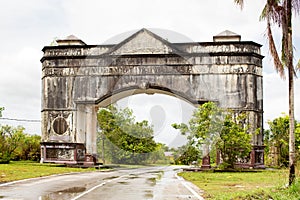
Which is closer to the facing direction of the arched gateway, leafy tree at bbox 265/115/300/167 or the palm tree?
the palm tree

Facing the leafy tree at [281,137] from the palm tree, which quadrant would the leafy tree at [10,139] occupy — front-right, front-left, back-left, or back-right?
front-left

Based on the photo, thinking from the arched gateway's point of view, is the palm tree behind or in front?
in front

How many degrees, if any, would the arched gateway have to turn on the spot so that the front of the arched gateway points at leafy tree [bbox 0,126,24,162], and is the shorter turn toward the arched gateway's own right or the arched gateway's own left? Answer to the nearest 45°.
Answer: approximately 135° to the arched gateway's own right

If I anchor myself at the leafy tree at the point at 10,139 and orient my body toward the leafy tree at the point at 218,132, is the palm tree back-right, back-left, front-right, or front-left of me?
front-right

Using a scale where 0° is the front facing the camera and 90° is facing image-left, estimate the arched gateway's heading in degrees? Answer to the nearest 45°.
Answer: approximately 0°

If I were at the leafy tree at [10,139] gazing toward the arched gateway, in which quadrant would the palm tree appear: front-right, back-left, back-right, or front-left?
front-right

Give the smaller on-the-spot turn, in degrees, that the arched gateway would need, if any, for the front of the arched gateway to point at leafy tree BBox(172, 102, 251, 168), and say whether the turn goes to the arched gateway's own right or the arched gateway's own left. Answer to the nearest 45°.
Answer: approximately 45° to the arched gateway's own left
